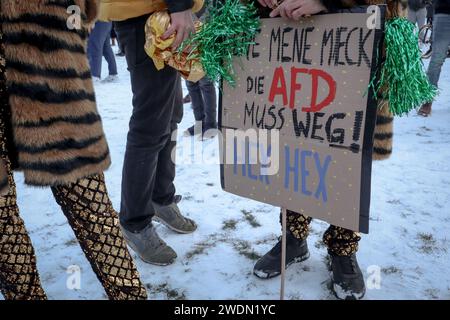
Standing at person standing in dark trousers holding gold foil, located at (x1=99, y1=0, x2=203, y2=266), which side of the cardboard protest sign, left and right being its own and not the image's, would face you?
right

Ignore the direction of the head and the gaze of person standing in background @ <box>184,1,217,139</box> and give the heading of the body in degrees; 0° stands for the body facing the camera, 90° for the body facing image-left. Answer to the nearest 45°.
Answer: approximately 45°

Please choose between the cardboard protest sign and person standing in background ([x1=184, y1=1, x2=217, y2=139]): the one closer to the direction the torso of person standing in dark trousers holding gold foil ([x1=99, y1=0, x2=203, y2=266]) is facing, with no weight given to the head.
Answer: the cardboard protest sign

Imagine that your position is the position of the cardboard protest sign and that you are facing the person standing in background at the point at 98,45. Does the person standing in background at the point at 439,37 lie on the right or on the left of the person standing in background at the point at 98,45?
right

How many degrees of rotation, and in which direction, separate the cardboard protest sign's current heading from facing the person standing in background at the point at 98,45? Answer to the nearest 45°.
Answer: approximately 90° to its right

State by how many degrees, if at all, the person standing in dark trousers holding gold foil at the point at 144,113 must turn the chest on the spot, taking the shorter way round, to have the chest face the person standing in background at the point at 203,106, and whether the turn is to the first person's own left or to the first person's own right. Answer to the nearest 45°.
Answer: approximately 135° to the first person's own left

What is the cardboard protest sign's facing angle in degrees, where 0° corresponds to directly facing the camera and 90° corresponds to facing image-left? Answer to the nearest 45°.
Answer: approximately 45°

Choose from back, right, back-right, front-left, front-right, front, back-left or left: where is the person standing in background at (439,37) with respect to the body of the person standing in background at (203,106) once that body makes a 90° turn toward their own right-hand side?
back-right
